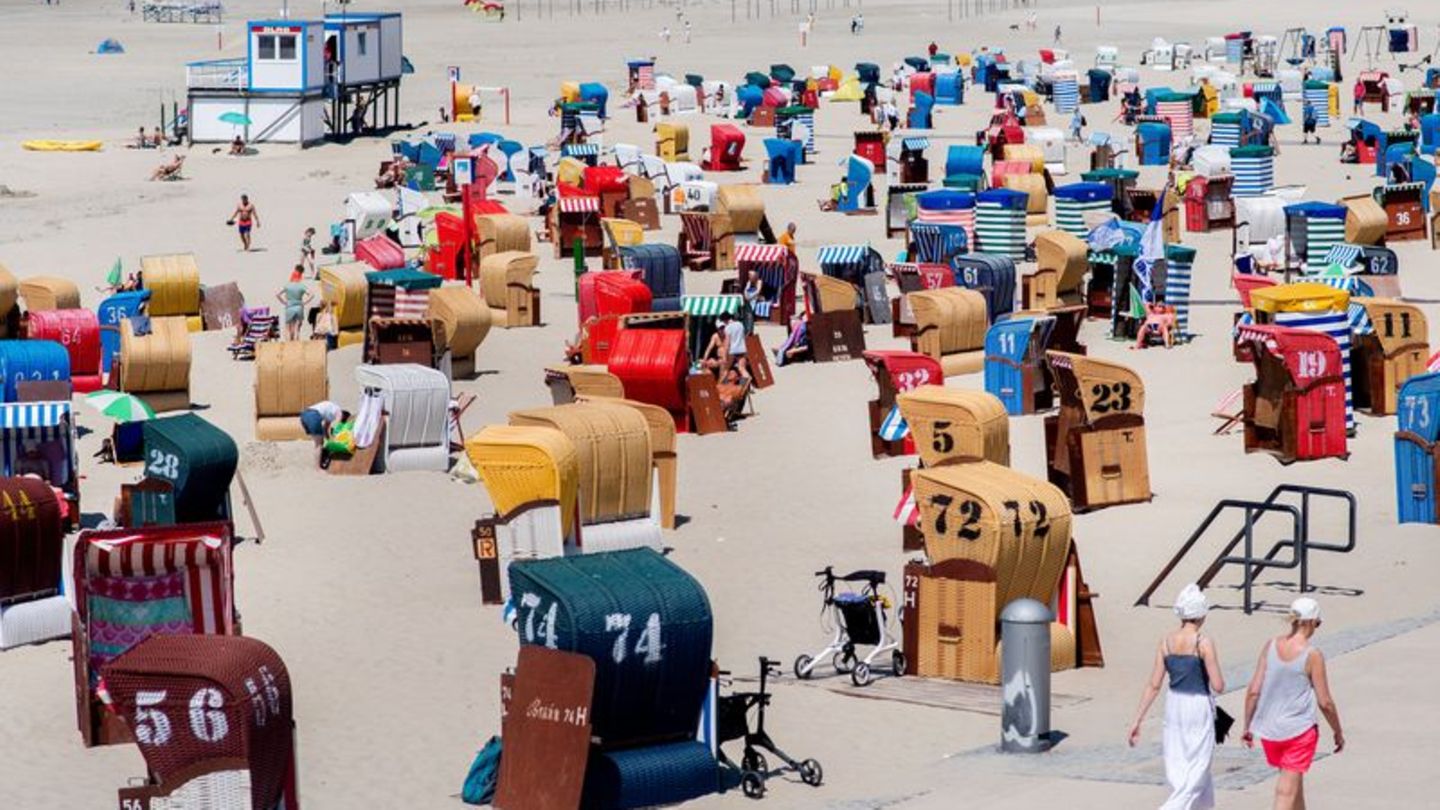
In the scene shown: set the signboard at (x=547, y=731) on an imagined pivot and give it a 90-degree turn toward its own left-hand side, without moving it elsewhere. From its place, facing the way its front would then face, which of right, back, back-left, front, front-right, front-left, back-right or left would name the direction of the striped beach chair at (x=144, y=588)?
back-left

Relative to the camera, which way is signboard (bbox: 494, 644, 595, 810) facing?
toward the camera

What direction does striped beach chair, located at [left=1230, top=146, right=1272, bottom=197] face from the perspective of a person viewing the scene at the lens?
facing away from the viewer

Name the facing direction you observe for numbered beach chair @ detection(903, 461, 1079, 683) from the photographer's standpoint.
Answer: facing away from the viewer and to the left of the viewer

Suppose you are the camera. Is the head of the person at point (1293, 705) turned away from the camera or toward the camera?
away from the camera

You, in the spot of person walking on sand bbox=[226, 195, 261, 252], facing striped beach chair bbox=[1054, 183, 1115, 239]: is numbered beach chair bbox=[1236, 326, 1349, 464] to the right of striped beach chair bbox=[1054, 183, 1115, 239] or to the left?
right

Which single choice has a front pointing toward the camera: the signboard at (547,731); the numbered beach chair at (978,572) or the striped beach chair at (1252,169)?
the signboard

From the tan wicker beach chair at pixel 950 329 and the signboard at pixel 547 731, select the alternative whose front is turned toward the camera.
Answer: the signboard

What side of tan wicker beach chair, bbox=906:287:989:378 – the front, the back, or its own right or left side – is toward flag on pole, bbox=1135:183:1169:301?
right

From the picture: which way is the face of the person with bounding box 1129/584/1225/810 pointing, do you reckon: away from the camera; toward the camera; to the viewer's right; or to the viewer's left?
away from the camera

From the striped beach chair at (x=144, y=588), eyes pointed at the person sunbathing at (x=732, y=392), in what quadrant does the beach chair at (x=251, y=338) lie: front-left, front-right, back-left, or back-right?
front-left
